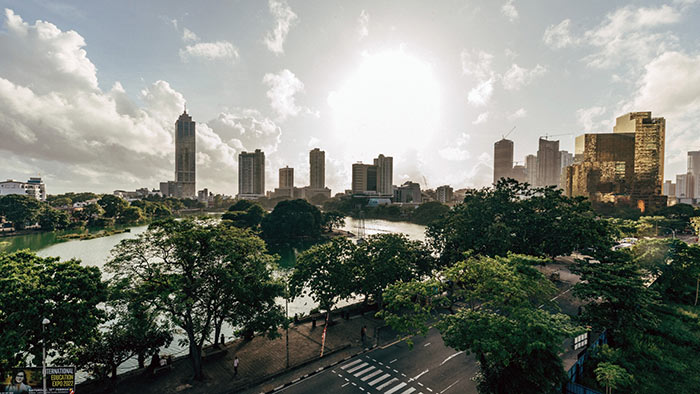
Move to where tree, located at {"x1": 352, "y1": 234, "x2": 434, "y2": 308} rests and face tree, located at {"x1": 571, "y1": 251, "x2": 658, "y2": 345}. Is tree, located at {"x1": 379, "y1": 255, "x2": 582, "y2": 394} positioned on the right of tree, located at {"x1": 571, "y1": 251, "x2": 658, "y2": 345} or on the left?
right

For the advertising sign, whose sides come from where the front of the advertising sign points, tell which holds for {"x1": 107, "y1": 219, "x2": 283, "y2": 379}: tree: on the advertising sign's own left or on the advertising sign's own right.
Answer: on the advertising sign's own left

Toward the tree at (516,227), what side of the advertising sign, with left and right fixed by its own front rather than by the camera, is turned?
left

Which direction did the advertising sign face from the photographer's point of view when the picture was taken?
facing the viewer

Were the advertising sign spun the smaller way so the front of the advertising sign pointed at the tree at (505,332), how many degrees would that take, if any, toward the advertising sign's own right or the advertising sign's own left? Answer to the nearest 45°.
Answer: approximately 45° to the advertising sign's own left

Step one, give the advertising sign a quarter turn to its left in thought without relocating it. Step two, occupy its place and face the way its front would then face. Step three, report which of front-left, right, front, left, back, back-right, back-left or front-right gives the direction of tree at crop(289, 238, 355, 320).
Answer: front

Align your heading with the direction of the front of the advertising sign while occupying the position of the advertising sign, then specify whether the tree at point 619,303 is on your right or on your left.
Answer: on your left
